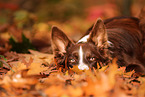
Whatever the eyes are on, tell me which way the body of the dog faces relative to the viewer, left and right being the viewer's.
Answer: facing the viewer and to the left of the viewer
